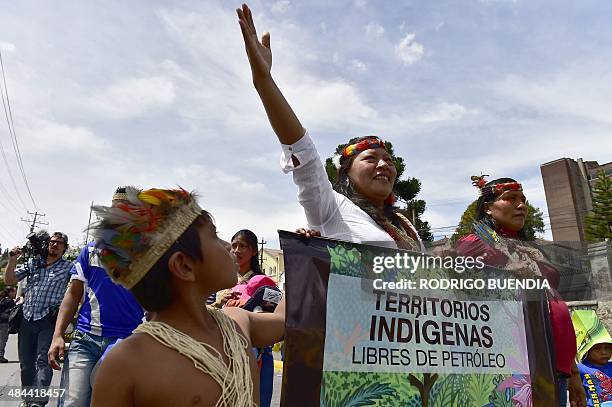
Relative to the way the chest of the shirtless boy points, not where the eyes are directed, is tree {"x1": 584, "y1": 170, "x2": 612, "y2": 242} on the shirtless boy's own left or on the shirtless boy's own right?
on the shirtless boy's own left

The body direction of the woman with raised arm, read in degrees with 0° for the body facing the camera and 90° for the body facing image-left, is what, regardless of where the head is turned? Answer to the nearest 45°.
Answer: approximately 315°

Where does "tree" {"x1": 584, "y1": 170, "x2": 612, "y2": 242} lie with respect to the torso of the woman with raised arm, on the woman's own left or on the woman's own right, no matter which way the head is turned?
on the woman's own left
